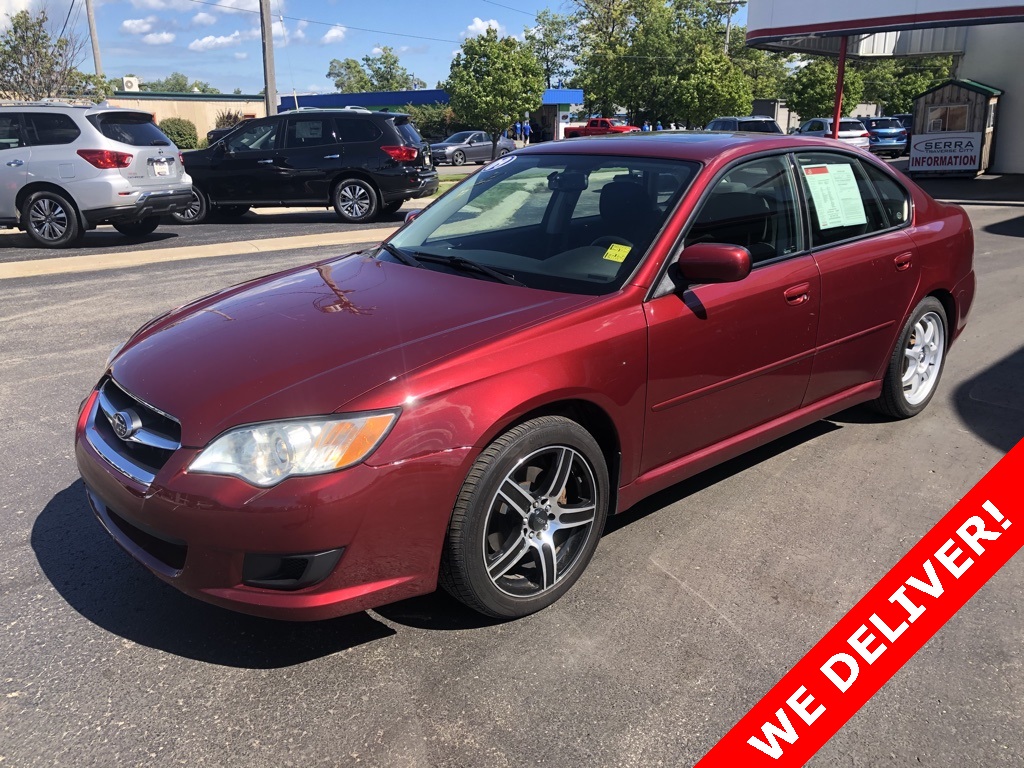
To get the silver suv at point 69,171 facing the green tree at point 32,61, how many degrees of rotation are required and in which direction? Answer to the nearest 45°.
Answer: approximately 45° to its right

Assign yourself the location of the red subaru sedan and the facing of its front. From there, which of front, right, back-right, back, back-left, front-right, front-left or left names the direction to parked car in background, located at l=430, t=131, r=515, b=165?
back-right

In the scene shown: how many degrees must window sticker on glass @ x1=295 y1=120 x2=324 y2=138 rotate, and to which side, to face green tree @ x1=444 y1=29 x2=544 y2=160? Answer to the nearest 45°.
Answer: approximately 180°

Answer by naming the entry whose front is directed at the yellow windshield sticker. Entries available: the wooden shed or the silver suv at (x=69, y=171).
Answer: the wooden shed

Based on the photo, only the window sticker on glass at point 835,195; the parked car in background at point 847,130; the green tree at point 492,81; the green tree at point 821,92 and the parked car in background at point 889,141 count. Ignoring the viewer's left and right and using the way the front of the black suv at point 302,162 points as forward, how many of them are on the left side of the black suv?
1

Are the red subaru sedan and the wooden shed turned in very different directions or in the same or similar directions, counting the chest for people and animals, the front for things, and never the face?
same or similar directions

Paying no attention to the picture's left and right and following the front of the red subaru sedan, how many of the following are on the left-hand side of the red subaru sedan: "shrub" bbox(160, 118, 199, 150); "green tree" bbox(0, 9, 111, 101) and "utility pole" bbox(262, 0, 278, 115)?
0

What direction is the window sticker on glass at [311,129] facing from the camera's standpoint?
toward the camera

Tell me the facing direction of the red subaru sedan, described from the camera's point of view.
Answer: facing the viewer and to the left of the viewer

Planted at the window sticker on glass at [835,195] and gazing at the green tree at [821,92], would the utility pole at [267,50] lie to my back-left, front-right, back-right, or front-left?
front-left

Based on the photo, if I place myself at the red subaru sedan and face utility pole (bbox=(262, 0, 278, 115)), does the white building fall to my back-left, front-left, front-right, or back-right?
front-right

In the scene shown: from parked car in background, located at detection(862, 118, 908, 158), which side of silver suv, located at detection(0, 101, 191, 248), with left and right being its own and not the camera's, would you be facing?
right

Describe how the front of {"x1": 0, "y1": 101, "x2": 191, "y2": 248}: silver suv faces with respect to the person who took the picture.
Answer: facing away from the viewer and to the left of the viewer

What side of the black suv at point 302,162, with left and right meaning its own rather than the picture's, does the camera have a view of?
left

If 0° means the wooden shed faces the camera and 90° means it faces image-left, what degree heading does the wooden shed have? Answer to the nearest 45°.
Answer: approximately 0°
